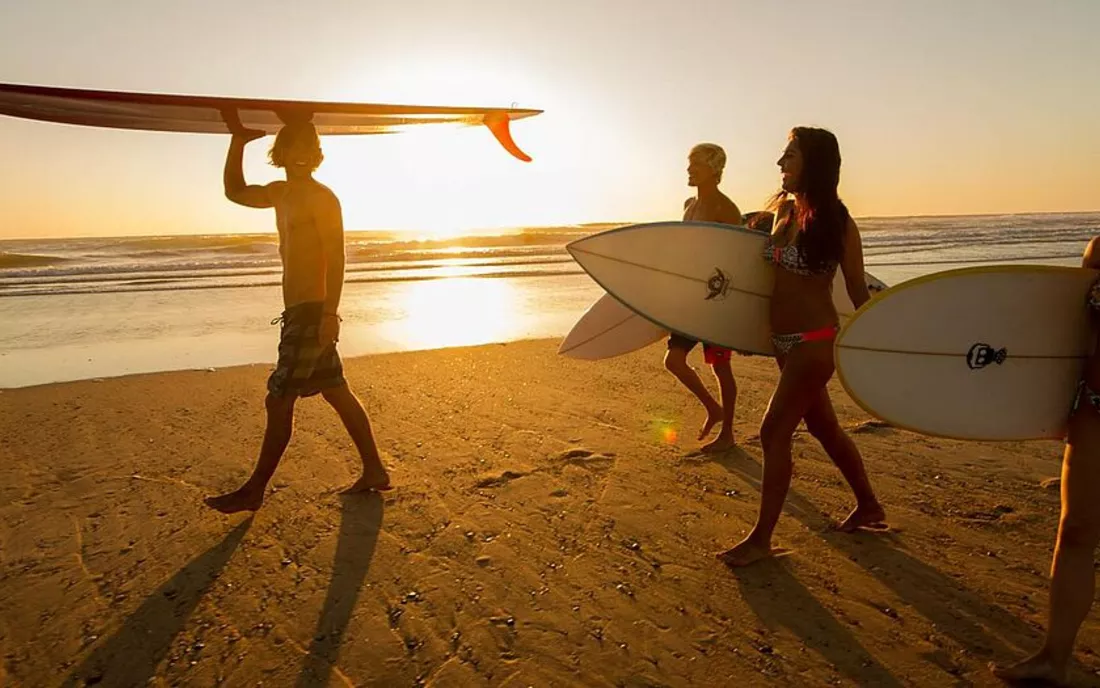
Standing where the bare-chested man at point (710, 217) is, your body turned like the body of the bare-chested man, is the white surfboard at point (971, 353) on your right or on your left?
on your left

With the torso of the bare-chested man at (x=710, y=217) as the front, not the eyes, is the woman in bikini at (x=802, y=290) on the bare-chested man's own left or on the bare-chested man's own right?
on the bare-chested man's own left

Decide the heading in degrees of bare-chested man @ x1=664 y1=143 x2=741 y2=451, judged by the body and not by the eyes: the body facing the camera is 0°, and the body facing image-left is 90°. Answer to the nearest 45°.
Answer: approximately 45°

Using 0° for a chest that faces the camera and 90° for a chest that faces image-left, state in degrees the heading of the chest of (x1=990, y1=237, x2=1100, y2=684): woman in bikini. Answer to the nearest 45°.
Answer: approximately 90°

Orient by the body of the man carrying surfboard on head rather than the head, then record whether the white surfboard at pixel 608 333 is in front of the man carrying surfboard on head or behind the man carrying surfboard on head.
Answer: behind

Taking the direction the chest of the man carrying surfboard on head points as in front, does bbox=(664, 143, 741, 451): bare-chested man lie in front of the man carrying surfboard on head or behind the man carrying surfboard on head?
behind
